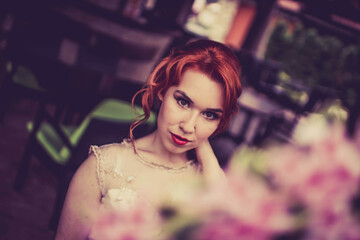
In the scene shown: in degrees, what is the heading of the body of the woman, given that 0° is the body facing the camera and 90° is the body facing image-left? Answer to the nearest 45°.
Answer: approximately 0°

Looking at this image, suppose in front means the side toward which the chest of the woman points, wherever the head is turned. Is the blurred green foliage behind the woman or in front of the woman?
behind

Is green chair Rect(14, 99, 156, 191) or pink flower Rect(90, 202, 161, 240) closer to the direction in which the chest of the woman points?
the pink flower

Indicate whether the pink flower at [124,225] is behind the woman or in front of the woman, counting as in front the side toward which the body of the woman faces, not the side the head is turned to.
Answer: in front

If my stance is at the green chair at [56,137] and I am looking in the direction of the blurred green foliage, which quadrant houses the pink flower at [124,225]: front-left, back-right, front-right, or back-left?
back-right

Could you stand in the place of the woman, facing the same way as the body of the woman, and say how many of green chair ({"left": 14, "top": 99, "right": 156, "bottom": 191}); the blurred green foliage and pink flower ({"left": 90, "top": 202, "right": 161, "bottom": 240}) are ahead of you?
1
